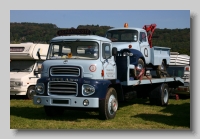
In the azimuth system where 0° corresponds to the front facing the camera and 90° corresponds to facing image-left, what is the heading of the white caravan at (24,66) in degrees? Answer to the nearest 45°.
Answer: approximately 45°

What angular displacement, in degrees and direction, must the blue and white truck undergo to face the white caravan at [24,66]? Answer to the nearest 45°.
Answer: approximately 90° to its right

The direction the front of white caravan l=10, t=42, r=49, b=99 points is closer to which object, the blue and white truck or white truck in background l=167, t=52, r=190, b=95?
the blue and white truck

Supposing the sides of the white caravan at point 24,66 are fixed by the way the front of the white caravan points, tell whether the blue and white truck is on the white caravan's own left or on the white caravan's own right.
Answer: on the white caravan's own left

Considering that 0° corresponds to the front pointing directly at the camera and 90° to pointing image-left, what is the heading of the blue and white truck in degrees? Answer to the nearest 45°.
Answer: approximately 45°
